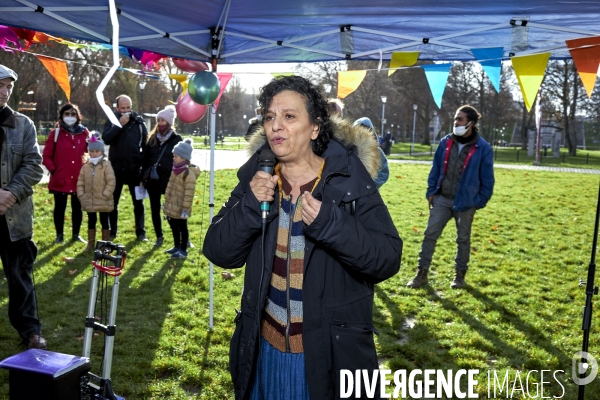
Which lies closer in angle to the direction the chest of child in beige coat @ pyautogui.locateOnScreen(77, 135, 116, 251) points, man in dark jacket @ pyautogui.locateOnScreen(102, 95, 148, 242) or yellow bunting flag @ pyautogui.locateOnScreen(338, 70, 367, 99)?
the yellow bunting flag

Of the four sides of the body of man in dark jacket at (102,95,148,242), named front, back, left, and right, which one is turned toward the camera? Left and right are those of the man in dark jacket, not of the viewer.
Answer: front

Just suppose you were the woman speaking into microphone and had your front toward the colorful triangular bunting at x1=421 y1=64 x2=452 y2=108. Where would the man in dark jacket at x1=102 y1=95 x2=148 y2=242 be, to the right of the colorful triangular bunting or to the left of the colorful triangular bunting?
left

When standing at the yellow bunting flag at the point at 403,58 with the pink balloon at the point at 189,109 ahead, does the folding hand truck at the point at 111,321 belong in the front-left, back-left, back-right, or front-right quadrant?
front-left

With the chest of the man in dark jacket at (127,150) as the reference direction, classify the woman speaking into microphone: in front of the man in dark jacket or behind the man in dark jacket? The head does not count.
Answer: in front

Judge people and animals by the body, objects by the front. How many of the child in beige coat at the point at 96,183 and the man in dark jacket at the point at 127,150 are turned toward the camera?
2

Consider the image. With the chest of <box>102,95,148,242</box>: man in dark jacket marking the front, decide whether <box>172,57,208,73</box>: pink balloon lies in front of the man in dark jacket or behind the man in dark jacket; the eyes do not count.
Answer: in front

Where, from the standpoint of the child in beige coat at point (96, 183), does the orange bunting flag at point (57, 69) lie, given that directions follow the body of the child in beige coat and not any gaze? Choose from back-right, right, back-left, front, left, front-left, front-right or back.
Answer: front

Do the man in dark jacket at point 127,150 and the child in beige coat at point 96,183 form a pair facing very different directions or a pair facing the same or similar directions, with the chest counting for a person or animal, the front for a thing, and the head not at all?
same or similar directions

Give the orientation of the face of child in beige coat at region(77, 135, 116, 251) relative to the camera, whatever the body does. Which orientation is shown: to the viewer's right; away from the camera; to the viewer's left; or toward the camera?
toward the camera

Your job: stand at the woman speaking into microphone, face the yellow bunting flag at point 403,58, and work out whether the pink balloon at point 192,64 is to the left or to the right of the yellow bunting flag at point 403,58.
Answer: left

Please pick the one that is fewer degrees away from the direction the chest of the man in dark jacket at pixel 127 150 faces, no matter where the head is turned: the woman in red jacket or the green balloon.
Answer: the green balloon

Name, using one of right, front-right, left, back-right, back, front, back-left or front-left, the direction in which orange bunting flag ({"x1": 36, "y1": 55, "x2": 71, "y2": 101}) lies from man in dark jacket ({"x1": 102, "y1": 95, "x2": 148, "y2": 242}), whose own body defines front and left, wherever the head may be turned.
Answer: front

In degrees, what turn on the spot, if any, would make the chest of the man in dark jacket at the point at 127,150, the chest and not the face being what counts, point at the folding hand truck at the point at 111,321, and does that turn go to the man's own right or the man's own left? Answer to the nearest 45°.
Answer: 0° — they already face it

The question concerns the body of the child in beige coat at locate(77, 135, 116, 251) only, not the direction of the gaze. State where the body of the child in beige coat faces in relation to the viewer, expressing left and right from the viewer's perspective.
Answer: facing the viewer
